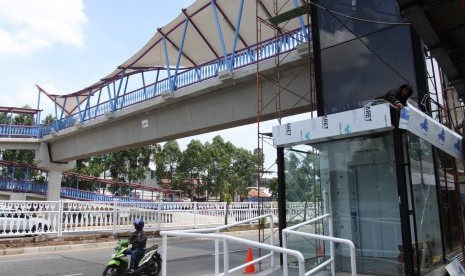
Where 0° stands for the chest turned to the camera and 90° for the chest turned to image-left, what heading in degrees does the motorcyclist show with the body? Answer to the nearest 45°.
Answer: approximately 45°

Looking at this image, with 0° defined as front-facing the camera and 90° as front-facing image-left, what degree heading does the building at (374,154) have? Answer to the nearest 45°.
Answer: approximately 45°

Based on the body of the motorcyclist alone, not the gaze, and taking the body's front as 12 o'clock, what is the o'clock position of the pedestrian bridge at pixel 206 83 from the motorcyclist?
The pedestrian bridge is roughly at 5 o'clock from the motorcyclist.

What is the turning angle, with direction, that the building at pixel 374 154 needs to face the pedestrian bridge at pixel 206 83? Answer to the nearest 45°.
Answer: approximately 90° to its right

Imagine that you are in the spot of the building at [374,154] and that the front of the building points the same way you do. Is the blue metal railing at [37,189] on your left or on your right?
on your right

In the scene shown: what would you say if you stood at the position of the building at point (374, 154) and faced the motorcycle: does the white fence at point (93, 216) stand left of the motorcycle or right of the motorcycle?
right

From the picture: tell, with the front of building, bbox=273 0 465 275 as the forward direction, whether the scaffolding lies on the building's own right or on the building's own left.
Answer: on the building's own right

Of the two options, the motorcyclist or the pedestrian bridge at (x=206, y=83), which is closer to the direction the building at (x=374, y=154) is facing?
the motorcyclist

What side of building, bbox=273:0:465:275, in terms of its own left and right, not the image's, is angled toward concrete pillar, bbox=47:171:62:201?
right
